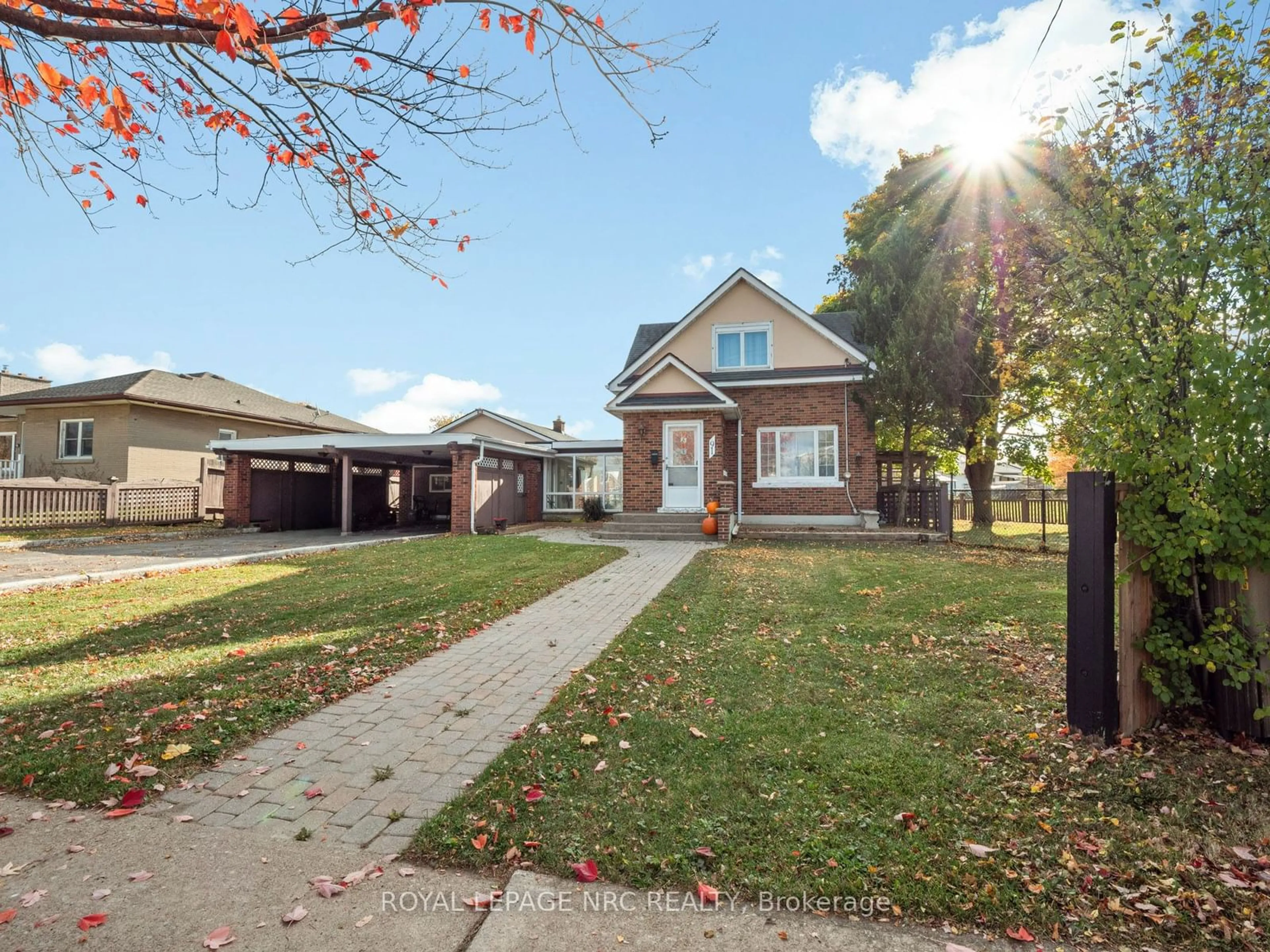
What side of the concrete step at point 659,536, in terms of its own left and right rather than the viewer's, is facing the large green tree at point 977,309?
left

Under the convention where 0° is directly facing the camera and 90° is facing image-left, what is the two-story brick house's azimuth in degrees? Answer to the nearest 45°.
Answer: approximately 0°

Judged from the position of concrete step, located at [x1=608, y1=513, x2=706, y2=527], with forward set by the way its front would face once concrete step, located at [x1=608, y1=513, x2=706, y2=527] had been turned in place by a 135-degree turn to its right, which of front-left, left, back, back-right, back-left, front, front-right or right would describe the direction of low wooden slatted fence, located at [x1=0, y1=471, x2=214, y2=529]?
front-left

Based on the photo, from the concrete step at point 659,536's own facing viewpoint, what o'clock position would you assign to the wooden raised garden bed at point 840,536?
the wooden raised garden bed at point 840,536 is roughly at 9 o'clock from the concrete step at point 659,536.

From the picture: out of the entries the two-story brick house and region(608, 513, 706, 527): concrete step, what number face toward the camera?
2

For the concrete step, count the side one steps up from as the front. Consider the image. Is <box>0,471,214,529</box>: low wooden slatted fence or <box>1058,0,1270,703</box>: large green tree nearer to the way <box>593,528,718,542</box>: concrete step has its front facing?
the large green tree

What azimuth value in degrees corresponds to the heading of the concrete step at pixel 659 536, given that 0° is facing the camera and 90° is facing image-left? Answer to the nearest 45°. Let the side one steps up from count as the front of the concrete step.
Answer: approximately 0°

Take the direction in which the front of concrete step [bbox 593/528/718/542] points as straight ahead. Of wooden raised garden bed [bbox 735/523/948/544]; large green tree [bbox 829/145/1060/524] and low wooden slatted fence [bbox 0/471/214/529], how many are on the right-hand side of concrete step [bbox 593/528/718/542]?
1

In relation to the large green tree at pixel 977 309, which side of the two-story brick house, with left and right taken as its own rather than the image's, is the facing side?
left
